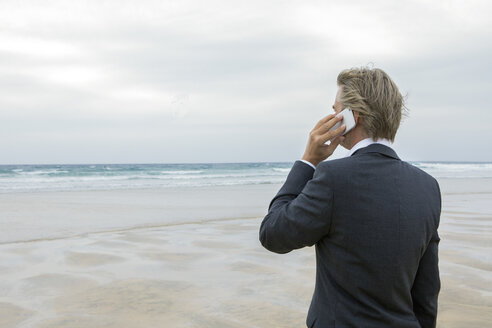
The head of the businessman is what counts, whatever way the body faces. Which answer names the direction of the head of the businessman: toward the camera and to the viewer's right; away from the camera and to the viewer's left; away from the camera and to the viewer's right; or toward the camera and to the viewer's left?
away from the camera and to the viewer's left

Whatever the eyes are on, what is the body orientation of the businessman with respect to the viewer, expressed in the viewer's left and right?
facing away from the viewer and to the left of the viewer
